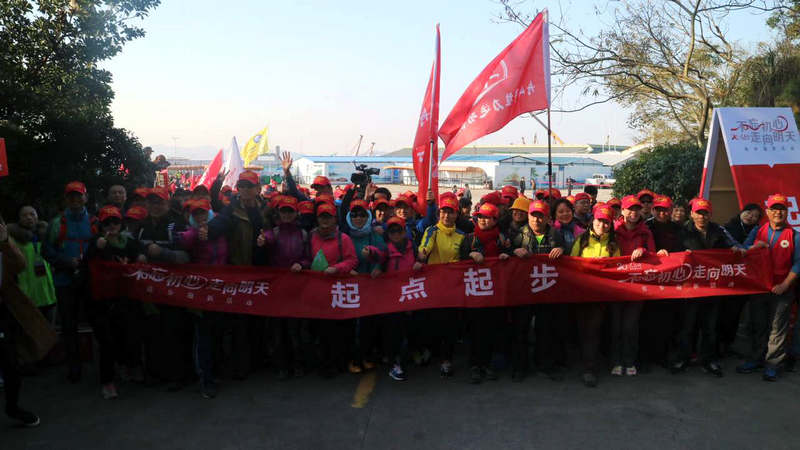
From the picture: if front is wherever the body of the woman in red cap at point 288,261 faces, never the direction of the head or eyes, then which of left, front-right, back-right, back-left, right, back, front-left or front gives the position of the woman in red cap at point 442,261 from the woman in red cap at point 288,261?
left

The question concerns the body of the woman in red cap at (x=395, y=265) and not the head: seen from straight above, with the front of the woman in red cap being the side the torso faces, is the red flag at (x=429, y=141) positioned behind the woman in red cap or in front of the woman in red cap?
behind

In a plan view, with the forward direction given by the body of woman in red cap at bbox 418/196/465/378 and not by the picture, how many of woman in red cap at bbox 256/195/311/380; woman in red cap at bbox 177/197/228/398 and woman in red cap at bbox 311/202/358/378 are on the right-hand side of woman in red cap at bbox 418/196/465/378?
3

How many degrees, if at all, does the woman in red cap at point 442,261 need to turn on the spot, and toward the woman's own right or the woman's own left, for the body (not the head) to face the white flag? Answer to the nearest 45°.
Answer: approximately 135° to the woman's own right

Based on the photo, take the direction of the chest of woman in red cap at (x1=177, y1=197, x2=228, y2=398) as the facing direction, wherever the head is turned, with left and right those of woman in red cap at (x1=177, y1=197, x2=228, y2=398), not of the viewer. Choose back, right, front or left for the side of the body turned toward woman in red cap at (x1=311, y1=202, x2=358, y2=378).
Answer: left

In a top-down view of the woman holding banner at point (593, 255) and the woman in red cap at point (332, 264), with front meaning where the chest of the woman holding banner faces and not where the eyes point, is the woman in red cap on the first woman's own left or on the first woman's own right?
on the first woman's own right

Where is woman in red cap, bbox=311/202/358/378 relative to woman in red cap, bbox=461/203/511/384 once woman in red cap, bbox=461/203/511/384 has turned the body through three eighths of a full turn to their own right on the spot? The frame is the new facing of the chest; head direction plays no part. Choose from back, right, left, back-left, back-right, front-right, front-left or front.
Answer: front-left

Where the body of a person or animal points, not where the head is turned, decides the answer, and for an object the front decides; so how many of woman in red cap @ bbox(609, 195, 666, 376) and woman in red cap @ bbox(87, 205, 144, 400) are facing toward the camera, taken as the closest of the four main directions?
2

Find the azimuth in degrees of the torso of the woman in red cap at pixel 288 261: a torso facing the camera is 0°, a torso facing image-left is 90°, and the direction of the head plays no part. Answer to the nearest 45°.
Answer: approximately 0°

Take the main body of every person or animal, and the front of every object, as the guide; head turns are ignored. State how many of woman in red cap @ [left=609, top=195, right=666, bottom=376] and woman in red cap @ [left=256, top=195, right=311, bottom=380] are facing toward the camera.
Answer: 2

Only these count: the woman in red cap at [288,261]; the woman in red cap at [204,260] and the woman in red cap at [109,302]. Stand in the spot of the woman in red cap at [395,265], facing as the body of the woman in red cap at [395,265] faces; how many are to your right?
3

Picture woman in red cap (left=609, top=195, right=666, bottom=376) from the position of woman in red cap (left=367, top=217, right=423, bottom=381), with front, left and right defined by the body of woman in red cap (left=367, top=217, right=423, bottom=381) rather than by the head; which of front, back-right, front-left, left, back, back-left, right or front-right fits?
left
